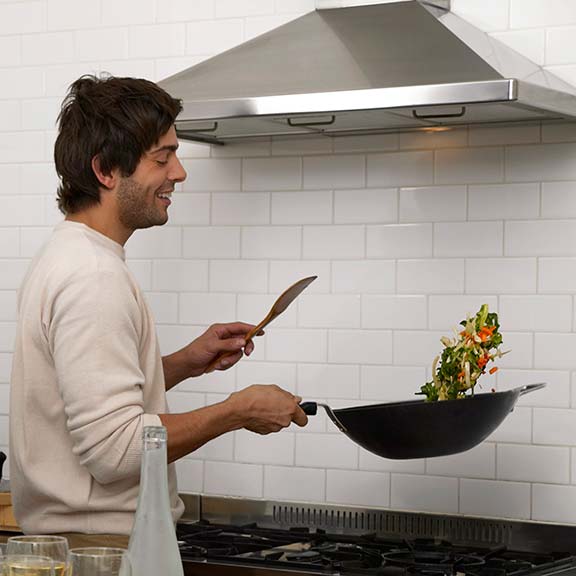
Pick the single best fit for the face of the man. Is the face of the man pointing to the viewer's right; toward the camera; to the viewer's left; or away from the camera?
to the viewer's right

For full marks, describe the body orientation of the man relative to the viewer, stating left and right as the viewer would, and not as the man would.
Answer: facing to the right of the viewer

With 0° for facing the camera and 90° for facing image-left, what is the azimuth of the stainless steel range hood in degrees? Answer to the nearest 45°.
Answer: approximately 45°

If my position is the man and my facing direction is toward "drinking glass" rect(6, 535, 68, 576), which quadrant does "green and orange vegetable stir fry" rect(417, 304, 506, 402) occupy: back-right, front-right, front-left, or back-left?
back-left

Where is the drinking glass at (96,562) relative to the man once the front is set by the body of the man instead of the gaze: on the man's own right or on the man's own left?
on the man's own right

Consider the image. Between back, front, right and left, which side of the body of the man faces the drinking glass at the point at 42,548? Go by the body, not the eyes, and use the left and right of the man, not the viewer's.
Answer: right

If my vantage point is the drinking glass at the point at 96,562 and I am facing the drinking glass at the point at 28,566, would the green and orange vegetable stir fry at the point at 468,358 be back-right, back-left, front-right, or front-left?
back-right

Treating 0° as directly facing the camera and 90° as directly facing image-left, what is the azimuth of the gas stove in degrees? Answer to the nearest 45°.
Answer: approximately 45°
